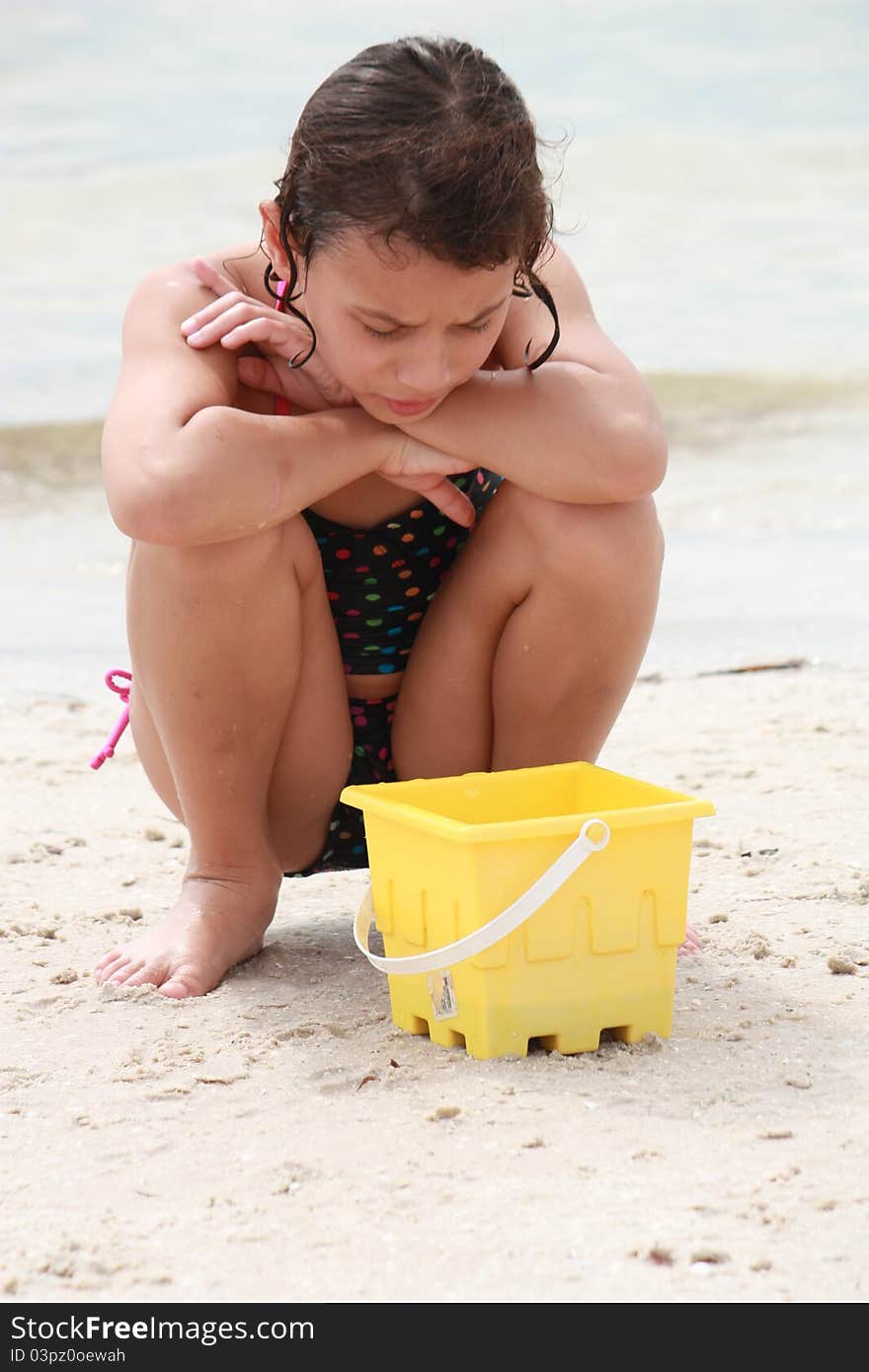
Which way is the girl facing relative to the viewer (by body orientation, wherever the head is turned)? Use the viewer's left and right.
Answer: facing the viewer
